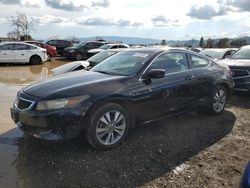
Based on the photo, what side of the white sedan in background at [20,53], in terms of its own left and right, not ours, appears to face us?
left

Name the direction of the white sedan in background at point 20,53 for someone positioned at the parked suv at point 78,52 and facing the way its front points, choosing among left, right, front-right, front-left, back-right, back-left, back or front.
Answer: front

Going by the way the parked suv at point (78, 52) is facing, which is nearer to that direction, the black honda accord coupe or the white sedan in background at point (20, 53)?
the white sedan in background

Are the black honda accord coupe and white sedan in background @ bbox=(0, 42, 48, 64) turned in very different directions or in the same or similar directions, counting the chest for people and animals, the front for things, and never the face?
same or similar directions

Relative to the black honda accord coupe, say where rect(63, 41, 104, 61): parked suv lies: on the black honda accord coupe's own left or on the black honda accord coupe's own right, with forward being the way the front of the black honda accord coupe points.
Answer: on the black honda accord coupe's own right

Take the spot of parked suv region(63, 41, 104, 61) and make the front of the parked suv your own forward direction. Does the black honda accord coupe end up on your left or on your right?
on your left

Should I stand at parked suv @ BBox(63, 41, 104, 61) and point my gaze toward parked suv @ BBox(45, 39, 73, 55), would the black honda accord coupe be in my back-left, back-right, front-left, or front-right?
back-left

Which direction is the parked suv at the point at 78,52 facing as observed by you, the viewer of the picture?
facing the viewer and to the left of the viewer

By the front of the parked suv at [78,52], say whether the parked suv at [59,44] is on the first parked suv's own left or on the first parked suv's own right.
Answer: on the first parked suv's own right

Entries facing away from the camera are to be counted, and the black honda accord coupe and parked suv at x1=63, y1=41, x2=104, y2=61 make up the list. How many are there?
0

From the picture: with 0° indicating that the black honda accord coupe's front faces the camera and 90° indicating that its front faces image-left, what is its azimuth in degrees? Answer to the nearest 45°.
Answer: approximately 45°

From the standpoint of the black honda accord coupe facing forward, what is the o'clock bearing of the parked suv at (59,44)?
The parked suv is roughly at 4 o'clock from the black honda accord coupe.

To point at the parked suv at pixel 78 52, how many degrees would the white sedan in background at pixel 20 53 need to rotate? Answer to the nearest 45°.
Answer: approximately 135° to its right

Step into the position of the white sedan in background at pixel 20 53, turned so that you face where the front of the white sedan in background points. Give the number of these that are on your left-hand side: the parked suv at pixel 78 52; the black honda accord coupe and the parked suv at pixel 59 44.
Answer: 1
